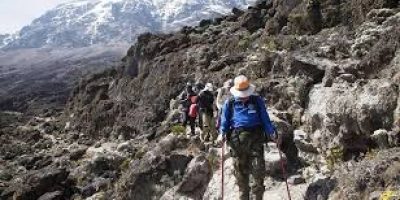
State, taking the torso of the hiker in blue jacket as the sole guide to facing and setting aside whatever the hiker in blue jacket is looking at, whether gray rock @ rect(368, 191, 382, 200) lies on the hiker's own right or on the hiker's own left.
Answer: on the hiker's own left

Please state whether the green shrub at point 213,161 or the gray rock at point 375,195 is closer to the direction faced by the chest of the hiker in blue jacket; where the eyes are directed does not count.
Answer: the gray rock

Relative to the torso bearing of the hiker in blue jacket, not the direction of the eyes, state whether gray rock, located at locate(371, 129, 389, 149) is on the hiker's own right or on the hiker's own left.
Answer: on the hiker's own left

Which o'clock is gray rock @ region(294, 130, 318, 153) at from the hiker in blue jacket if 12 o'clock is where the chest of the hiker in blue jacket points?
The gray rock is roughly at 7 o'clock from the hiker in blue jacket.

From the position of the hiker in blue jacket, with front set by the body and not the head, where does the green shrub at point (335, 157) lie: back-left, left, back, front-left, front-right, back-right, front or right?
back-left

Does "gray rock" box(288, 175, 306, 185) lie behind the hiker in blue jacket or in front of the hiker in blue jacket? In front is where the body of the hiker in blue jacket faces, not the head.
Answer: behind

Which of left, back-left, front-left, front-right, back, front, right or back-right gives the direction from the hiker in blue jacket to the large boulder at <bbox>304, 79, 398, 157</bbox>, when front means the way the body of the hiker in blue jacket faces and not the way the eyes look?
back-left

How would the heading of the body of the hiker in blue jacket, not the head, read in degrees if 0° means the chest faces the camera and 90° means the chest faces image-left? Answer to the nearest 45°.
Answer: approximately 0°
